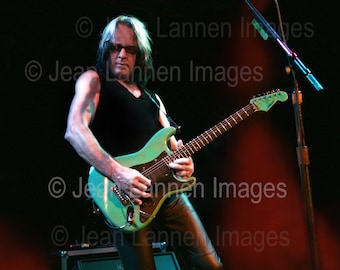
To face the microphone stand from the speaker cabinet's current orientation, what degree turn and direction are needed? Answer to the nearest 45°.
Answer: approximately 45° to its left

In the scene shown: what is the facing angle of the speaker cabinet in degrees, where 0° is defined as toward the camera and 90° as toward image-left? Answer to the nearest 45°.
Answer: approximately 0°
